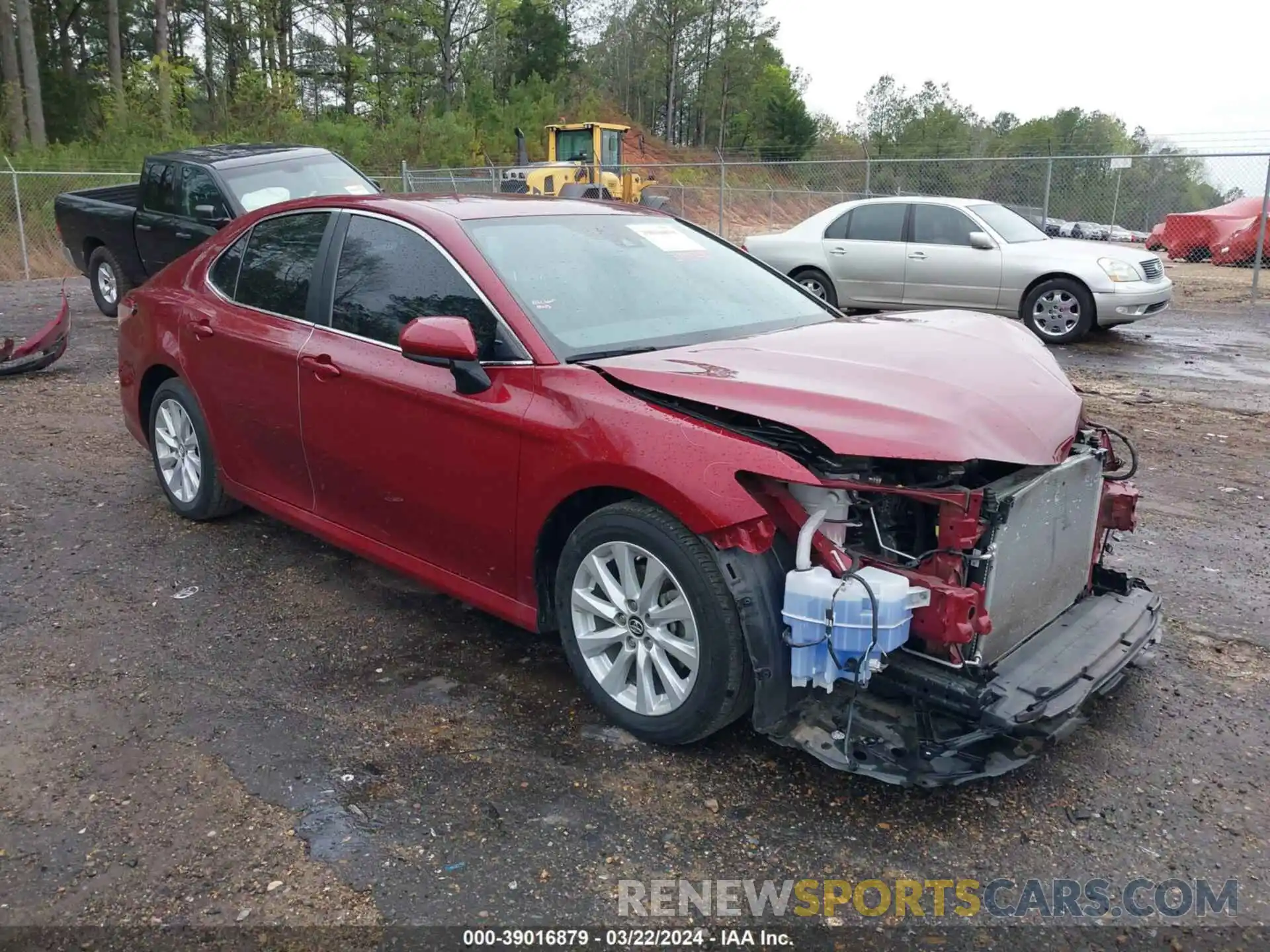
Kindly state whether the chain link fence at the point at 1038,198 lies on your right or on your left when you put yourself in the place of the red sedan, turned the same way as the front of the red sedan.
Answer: on your left

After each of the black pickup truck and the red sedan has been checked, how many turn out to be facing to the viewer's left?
0

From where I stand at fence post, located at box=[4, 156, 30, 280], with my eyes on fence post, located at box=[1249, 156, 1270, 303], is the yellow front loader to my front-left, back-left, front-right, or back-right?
front-left

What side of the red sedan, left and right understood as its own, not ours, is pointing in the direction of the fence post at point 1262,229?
left

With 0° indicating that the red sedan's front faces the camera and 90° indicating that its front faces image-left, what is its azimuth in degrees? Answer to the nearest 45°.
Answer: approximately 315°

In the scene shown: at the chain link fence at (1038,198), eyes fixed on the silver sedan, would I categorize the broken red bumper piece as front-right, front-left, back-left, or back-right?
front-right

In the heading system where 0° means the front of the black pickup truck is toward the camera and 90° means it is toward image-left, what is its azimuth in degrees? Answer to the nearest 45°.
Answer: approximately 315°

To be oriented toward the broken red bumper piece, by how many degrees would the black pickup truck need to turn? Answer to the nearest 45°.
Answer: approximately 90° to its right

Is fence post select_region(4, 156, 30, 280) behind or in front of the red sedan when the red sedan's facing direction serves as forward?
behind

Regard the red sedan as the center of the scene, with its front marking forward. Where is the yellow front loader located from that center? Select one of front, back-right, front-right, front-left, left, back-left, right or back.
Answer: back-left

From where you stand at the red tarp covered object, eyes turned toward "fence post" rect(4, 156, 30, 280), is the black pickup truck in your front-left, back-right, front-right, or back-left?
front-left

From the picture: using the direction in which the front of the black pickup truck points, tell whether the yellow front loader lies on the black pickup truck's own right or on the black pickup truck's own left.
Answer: on the black pickup truck's own left

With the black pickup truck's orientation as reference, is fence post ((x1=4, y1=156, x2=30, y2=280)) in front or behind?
behind
